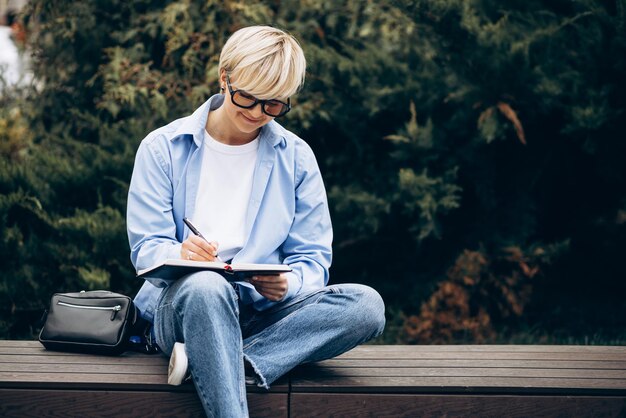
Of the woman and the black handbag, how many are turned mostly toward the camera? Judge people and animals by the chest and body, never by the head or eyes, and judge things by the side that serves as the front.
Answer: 2

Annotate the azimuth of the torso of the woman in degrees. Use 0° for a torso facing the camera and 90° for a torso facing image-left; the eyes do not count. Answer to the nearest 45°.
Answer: approximately 0°
